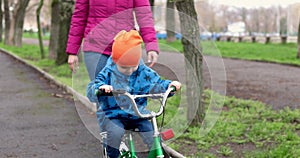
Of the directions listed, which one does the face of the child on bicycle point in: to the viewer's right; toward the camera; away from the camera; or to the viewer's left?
toward the camera

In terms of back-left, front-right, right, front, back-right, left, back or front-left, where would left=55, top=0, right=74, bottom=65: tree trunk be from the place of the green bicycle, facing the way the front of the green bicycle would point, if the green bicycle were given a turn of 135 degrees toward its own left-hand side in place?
front

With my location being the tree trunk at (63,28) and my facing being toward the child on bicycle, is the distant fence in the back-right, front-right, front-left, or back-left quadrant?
back-left

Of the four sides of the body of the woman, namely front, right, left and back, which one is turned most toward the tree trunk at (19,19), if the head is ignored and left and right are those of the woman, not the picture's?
back

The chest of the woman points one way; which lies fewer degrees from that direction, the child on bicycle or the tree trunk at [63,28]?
the child on bicycle

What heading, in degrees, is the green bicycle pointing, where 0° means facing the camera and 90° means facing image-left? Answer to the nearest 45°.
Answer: approximately 315°

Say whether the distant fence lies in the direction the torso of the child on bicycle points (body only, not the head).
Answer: no

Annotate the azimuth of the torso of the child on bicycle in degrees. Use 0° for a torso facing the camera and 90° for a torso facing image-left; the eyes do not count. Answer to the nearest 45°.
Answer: approximately 315°

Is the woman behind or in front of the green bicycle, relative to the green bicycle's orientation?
behind

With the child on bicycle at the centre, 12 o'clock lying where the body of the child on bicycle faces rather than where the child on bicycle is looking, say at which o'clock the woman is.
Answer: The woman is roughly at 7 o'clock from the child on bicycle.

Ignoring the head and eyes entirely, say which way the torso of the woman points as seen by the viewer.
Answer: toward the camera

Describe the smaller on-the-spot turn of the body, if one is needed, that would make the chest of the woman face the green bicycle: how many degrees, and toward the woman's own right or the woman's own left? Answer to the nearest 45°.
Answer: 0° — they already face it
